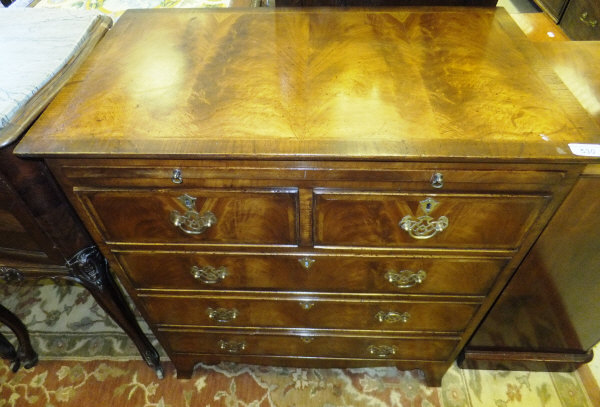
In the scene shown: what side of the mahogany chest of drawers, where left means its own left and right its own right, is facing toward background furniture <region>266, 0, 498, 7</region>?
back

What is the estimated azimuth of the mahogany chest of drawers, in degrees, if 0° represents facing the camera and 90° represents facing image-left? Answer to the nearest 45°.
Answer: approximately 0°

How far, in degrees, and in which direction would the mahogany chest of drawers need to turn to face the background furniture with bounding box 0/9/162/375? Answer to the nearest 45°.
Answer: approximately 90° to its right

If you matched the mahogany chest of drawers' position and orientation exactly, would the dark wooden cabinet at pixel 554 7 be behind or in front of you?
behind
